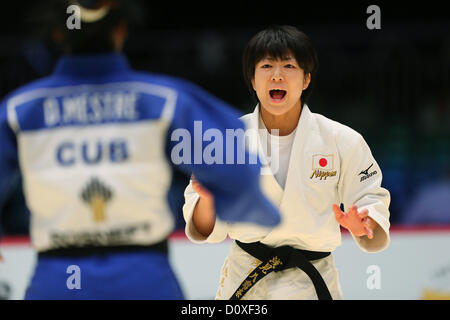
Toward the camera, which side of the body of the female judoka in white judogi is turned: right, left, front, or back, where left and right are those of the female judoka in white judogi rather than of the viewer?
front

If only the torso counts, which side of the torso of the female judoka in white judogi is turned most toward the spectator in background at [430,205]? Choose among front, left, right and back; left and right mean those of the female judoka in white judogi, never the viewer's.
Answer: back
